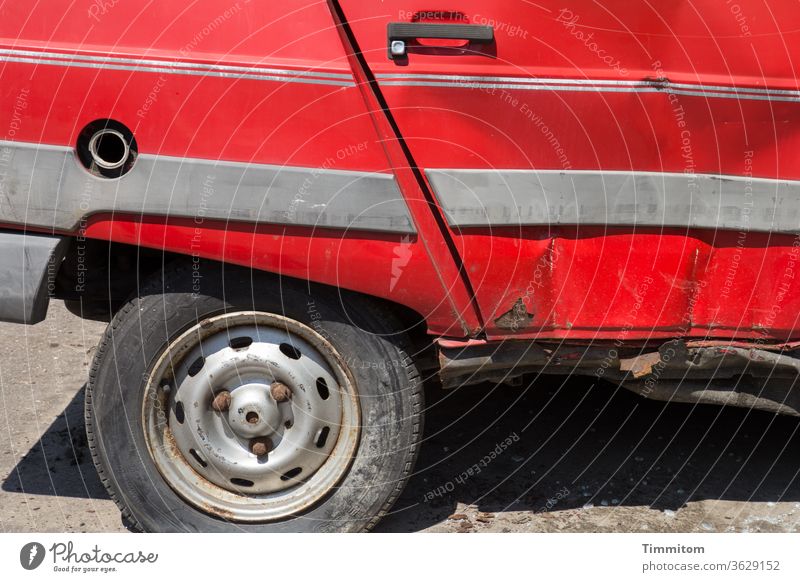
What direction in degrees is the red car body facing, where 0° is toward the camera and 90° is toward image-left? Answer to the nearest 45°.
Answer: approximately 270°
